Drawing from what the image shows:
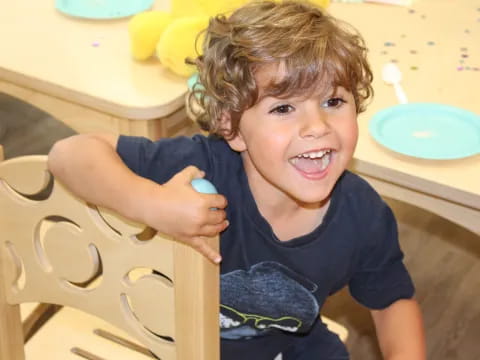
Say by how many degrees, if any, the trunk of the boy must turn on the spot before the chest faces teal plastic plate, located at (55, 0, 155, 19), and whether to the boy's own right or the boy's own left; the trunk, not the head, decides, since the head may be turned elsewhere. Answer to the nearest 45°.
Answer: approximately 135° to the boy's own right

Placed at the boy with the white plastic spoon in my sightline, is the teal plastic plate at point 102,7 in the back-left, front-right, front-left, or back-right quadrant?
front-left

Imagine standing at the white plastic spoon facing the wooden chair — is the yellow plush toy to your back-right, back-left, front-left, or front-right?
front-right

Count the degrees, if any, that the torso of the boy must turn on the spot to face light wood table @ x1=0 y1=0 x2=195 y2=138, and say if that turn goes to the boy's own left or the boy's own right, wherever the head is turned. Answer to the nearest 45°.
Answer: approximately 135° to the boy's own right

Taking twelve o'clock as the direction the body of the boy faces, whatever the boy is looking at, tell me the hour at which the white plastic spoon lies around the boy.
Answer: The white plastic spoon is roughly at 7 o'clock from the boy.

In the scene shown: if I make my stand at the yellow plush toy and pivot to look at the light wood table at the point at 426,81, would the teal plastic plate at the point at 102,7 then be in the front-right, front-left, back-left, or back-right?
back-left

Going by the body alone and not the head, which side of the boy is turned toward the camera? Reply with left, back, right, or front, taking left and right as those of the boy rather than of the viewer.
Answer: front

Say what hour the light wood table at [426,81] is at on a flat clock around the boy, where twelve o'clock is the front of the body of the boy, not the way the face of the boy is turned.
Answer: The light wood table is roughly at 7 o'clock from the boy.

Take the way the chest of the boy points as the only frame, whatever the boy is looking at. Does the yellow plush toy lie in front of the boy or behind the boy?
behind
